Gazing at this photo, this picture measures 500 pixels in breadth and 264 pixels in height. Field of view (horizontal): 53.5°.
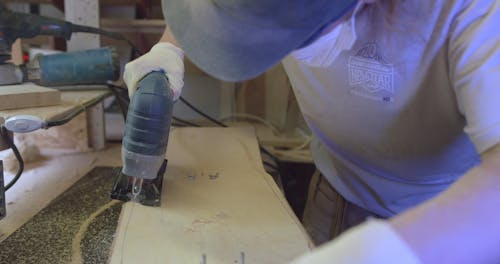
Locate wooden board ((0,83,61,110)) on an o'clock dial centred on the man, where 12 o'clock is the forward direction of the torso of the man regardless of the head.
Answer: The wooden board is roughly at 2 o'clock from the man.

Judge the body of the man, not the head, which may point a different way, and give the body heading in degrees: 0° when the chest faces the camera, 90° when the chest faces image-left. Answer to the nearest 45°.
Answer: approximately 45°

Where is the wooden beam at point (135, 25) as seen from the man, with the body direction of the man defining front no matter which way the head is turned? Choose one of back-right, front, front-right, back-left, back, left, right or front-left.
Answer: right

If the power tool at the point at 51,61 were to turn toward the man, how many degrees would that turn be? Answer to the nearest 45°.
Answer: approximately 135° to its left

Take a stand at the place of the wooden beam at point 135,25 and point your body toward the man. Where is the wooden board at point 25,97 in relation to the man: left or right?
right

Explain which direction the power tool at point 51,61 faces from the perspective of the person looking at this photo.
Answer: facing to the left of the viewer

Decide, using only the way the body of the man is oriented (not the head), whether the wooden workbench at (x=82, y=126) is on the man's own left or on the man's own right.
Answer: on the man's own right

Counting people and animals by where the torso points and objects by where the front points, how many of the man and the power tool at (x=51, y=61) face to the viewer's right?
0

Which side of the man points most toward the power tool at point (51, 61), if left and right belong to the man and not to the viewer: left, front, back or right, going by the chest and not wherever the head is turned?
right

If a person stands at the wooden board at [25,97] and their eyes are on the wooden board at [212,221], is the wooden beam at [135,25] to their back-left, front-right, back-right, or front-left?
back-left

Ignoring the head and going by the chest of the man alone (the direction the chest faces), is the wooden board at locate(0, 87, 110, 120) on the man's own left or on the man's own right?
on the man's own right
